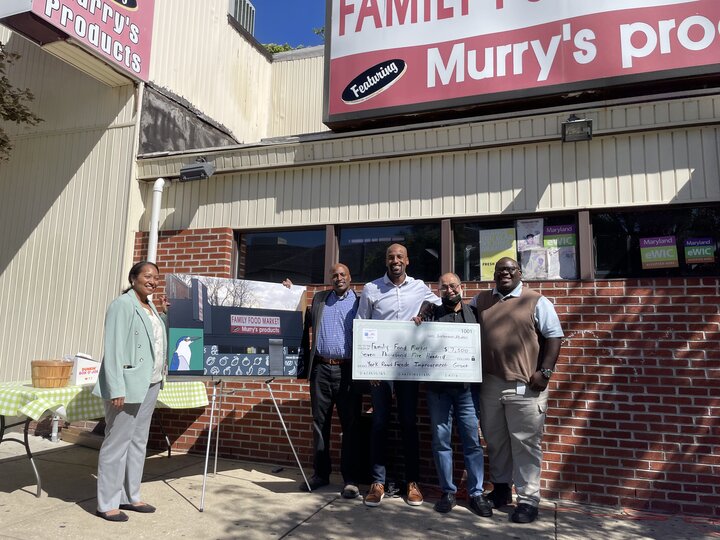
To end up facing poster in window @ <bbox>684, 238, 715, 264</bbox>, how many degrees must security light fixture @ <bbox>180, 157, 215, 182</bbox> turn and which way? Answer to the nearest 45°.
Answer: approximately 90° to its left

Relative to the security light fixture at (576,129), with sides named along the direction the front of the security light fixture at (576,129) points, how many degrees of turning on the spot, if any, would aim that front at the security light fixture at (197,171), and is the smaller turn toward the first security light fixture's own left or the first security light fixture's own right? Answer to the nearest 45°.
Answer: approximately 90° to the first security light fixture's own right

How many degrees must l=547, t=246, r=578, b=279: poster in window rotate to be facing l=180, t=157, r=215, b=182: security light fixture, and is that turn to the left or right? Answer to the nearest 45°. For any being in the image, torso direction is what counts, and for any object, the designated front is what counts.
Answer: approximately 90° to its right

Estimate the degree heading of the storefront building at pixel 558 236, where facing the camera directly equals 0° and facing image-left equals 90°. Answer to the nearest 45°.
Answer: approximately 0°

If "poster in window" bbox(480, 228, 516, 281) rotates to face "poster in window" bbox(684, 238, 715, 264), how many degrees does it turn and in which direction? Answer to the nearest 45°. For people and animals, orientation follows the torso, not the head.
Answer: approximately 90° to its left
